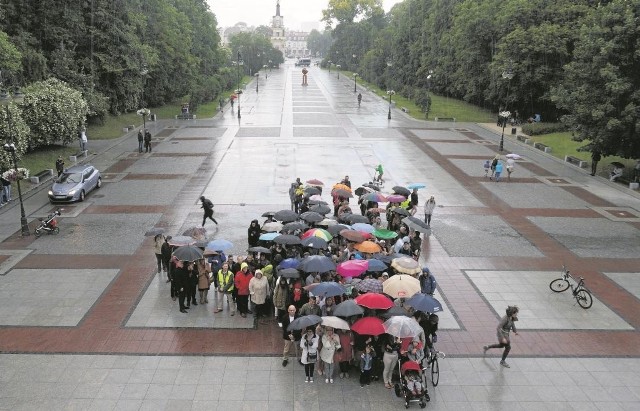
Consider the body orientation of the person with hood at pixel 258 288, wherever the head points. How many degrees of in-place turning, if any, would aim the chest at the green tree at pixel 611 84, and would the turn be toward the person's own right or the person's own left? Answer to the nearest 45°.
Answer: approximately 135° to the person's own left

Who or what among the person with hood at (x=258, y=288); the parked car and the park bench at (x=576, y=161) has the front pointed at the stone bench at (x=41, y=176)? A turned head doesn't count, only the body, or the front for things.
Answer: the park bench

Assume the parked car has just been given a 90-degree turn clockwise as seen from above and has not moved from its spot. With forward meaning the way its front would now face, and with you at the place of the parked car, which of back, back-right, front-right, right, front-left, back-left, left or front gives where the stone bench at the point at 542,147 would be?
back-right

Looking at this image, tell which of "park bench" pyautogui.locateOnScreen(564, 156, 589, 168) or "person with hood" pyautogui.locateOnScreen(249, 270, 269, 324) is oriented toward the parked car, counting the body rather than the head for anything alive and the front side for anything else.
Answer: the park bench

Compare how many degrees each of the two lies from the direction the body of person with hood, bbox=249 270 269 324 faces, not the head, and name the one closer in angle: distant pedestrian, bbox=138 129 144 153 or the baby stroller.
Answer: the baby stroller

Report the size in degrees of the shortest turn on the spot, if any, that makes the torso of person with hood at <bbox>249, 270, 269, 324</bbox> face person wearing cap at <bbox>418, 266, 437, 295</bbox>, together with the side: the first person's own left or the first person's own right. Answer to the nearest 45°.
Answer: approximately 90° to the first person's own left

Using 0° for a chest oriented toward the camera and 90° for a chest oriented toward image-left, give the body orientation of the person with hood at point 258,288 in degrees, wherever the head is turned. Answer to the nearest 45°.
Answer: approximately 0°

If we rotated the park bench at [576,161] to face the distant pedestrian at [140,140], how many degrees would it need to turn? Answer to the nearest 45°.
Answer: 0° — it already faces them
